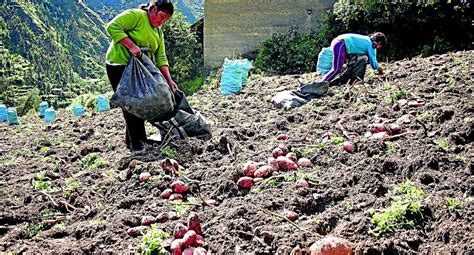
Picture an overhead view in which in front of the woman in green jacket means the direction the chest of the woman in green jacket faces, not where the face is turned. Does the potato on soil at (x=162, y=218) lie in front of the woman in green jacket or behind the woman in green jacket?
in front

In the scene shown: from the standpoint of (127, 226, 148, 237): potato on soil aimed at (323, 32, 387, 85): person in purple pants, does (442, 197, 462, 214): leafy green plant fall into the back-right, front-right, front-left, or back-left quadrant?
front-right

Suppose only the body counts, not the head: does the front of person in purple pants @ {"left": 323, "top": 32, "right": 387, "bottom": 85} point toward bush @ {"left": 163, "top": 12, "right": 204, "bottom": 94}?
no

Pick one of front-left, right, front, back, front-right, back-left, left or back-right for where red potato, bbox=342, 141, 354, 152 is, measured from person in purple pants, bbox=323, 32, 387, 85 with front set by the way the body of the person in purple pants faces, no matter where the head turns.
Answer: right

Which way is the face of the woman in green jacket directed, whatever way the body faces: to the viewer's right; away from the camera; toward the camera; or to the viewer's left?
to the viewer's right

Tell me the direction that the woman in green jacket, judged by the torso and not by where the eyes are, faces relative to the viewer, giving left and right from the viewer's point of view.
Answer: facing the viewer and to the right of the viewer

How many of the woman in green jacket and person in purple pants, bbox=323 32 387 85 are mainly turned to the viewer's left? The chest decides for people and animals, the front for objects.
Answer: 0

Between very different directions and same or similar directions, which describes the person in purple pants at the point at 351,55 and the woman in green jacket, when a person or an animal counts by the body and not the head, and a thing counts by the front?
same or similar directions

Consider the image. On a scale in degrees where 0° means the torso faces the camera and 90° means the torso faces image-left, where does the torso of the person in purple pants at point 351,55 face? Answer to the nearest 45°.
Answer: approximately 270°

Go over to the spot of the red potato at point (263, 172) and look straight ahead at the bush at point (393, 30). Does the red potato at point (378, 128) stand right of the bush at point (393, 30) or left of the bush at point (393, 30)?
right

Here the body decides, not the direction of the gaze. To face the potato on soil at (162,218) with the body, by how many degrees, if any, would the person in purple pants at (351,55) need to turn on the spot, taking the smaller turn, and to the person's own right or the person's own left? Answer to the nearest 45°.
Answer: approximately 90° to the person's own right

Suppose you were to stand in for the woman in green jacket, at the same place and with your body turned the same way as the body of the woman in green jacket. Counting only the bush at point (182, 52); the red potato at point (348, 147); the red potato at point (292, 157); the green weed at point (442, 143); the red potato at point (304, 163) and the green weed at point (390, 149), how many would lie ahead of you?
5

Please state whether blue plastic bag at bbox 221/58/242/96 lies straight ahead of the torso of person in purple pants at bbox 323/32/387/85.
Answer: no

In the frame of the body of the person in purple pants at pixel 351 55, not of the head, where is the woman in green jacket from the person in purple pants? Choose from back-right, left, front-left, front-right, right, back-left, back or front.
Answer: back-right

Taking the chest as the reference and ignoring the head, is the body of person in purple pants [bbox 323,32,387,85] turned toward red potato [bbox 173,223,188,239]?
no

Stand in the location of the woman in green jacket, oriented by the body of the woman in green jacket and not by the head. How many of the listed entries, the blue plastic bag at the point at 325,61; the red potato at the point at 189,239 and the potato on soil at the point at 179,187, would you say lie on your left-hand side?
1

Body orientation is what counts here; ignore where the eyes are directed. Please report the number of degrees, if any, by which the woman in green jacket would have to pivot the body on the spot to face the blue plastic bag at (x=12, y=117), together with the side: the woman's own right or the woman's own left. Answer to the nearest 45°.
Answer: approximately 180°
